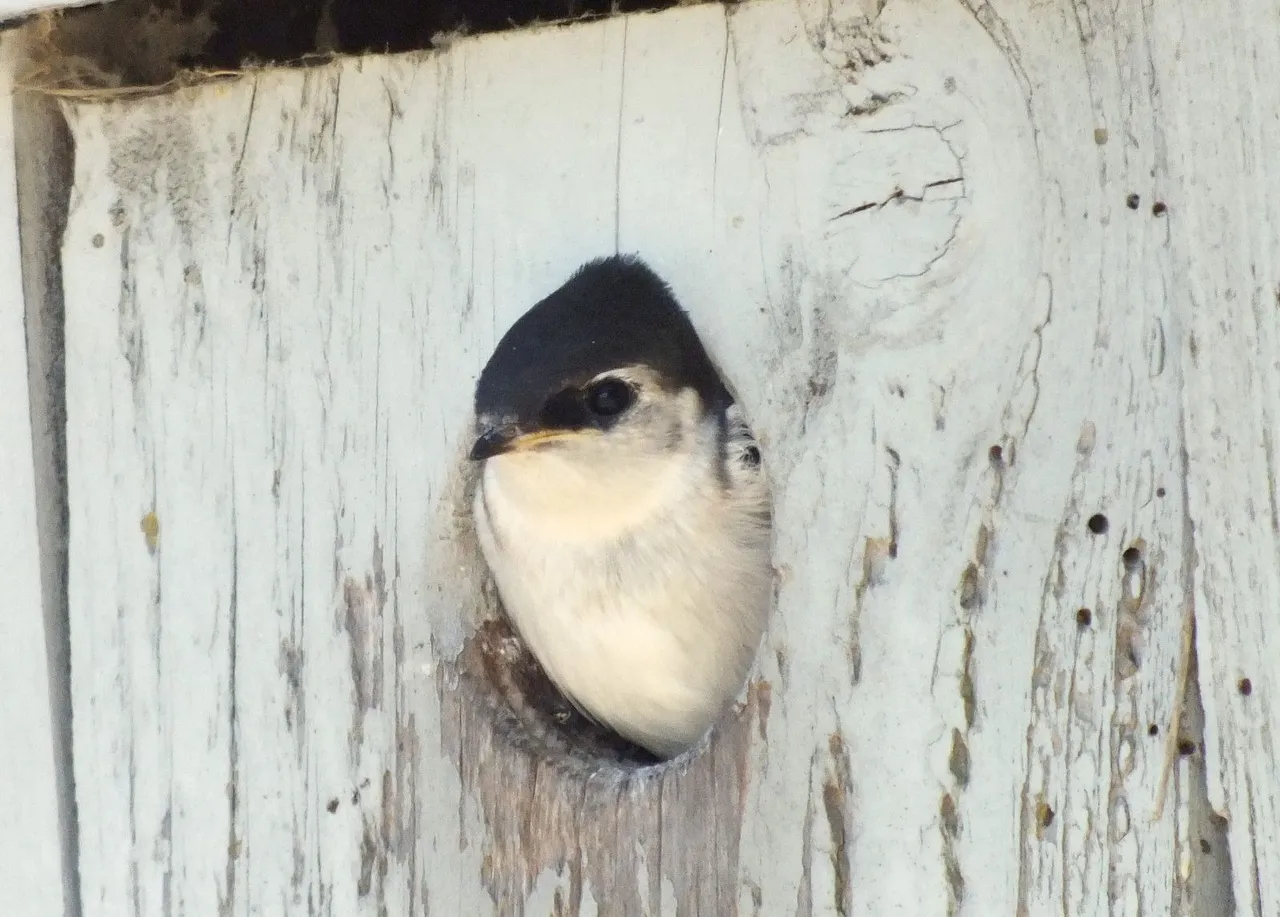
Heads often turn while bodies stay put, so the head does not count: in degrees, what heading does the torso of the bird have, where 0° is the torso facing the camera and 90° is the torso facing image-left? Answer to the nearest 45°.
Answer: approximately 45°
